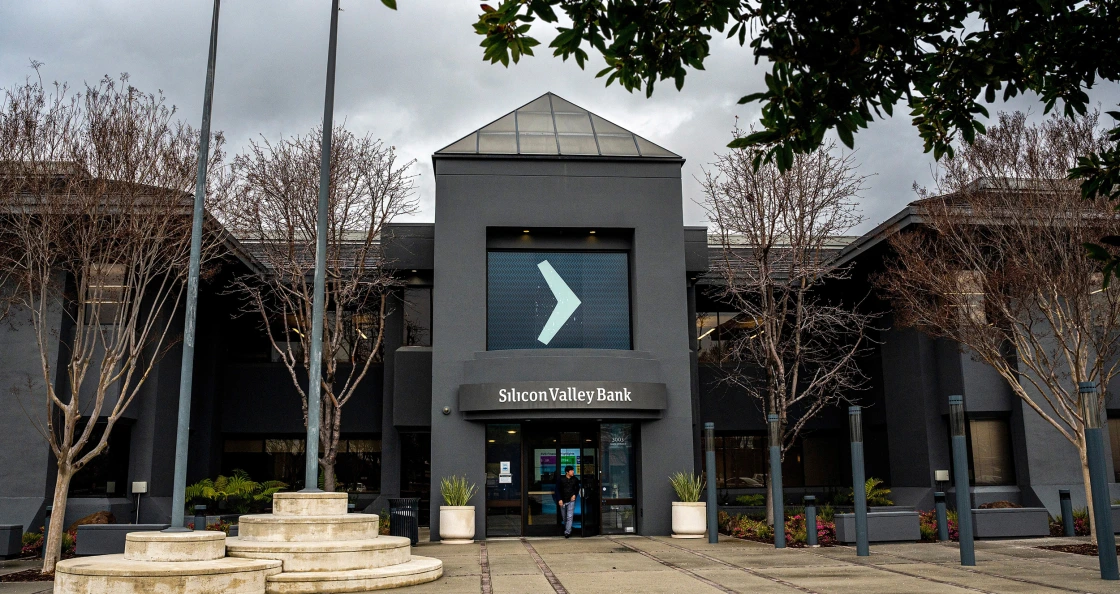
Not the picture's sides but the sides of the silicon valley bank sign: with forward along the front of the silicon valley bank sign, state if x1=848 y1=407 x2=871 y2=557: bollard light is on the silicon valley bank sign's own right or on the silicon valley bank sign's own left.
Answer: on the silicon valley bank sign's own left

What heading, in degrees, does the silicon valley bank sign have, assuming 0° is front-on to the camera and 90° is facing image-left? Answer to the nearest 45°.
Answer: approximately 0°

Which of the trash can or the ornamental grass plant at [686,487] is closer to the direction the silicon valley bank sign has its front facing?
the trash can

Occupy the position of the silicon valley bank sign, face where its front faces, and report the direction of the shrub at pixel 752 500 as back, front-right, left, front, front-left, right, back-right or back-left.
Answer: back-left

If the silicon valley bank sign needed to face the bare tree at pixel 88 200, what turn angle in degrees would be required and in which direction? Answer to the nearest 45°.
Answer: approximately 45° to its right

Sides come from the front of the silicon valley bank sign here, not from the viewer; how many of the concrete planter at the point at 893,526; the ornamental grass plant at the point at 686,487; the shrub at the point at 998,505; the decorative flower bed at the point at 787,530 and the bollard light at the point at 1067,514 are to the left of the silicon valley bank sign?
5

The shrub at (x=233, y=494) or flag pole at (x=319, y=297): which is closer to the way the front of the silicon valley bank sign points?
the flag pole

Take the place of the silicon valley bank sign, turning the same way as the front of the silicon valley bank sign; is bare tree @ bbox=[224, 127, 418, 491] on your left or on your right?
on your right

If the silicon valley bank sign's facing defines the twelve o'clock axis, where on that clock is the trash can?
The trash can is roughly at 2 o'clock from the silicon valley bank sign.

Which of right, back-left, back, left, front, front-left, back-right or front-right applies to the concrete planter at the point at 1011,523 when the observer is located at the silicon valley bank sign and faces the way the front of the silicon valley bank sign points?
left

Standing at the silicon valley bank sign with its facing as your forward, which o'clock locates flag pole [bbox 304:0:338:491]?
The flag pole is roughly at 1 o'clock from the silicon valley bank sign.

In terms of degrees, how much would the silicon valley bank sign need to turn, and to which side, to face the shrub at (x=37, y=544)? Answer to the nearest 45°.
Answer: approximately 90° to its right

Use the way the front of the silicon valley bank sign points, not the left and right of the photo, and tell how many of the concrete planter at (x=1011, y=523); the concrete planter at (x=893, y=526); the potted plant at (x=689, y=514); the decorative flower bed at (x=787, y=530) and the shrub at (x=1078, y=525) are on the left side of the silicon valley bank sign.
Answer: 5

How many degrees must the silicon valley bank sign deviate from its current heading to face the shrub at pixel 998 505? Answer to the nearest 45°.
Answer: approximately 90° to its left

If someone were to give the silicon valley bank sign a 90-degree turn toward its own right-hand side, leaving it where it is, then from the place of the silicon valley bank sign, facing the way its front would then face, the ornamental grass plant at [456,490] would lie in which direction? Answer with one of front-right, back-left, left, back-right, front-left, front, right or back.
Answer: front

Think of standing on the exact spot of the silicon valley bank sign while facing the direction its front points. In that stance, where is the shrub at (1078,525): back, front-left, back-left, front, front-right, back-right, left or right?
left

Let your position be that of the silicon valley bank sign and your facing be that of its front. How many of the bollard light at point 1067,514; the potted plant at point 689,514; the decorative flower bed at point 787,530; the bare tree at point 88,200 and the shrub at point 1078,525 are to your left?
4

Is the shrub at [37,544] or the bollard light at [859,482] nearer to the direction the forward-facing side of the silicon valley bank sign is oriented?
the bollard light

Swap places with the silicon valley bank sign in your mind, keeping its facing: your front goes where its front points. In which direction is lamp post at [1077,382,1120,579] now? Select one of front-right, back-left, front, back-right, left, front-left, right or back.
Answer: front-left
